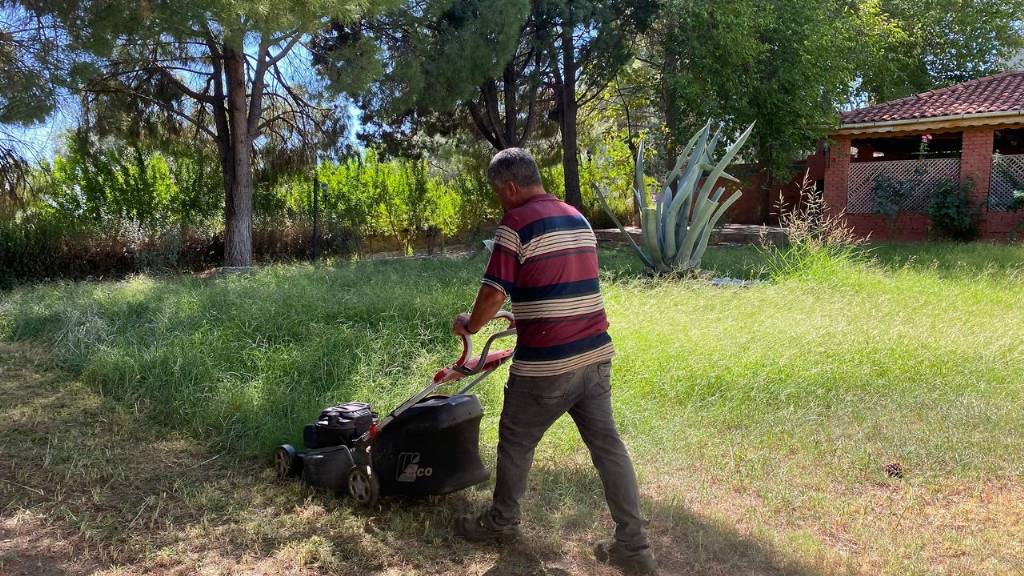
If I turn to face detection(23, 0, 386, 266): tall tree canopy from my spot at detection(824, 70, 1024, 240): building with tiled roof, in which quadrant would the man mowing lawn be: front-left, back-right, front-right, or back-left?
front-left

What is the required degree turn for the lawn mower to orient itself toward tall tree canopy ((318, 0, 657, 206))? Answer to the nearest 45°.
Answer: approximately 45° to its right

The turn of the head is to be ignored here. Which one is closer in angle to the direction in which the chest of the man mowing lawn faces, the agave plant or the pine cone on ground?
the agave plant

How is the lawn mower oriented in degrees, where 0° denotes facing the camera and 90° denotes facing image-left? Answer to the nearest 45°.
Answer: approximately 135°

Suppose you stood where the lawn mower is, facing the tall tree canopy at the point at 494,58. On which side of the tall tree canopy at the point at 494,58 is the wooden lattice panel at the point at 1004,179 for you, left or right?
right

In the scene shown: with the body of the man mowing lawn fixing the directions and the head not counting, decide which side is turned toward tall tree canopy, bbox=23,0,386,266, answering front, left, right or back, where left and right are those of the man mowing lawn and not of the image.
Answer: front

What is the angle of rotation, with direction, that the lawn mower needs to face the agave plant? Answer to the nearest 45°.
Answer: approximately 90° to its right

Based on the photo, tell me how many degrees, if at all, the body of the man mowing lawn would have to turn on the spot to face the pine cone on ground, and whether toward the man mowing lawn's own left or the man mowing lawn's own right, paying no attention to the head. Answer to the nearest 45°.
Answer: approximately 90° to the man mowing lawn's own right

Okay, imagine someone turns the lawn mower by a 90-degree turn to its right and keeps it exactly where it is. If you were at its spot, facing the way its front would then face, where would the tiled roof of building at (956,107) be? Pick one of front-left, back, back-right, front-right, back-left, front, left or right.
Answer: front

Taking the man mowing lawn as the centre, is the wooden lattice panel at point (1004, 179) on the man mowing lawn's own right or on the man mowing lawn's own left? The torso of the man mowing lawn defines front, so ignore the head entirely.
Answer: on the man mowing lawn's own right

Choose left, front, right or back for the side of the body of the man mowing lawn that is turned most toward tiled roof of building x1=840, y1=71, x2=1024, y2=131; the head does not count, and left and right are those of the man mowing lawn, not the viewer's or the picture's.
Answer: right

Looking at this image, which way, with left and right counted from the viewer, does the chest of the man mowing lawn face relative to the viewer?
facing away from the viewer and to the left of the viewer

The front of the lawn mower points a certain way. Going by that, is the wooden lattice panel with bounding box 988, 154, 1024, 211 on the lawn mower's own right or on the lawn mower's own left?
on the lawn mower's own right
